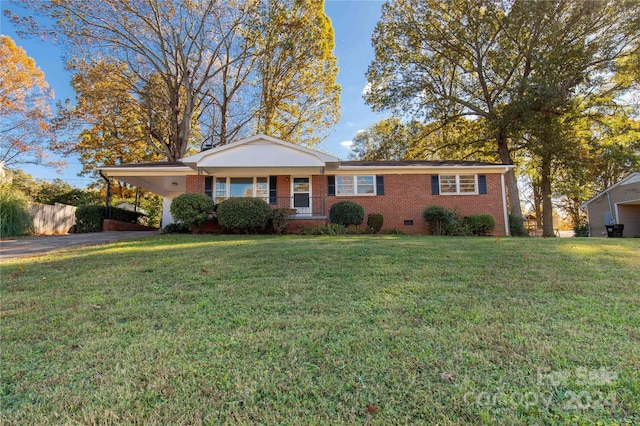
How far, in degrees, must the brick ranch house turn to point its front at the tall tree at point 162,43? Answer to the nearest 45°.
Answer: approximately 90° to its right

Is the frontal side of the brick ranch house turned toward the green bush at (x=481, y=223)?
no

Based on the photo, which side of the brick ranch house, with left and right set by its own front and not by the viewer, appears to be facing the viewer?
front

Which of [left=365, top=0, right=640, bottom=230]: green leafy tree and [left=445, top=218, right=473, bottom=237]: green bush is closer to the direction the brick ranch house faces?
the green bush

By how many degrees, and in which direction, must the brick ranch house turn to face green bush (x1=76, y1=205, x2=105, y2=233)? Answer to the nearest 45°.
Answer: approximately 90° to its right

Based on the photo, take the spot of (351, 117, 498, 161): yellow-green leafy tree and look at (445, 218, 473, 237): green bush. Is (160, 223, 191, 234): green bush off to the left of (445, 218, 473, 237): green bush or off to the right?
right

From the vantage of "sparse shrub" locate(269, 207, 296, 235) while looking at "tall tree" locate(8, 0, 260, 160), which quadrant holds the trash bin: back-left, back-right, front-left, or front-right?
back-right

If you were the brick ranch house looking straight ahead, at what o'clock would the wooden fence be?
The wooden fence is roughly at 3 o'clock from the brick ranch house.

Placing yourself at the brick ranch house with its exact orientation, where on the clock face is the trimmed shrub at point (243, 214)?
The trimmed shrub is roughly at 2 o'clock from the brick ranch house.

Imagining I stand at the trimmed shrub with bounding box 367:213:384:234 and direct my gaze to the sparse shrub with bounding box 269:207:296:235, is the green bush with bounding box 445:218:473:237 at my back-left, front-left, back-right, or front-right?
back-left

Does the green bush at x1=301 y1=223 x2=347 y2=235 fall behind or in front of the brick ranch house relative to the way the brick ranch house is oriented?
in front

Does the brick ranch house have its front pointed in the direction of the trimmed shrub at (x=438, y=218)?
no

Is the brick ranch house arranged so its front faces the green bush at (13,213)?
no

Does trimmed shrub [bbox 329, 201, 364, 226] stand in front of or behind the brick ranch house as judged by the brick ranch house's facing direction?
in front

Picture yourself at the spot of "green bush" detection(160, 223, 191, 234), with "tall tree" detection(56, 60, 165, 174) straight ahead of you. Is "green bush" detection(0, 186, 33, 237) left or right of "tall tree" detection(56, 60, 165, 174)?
left

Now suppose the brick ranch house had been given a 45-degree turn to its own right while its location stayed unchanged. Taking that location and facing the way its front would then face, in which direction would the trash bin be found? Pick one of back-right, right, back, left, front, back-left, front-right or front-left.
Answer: back-left
